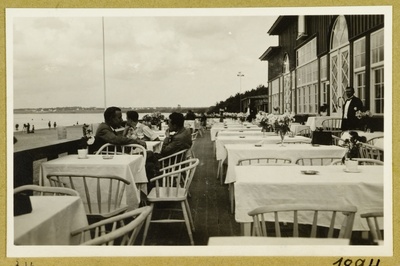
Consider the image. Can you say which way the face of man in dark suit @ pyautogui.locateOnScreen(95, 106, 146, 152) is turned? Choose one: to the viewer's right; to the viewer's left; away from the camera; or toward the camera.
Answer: to the viewer's right

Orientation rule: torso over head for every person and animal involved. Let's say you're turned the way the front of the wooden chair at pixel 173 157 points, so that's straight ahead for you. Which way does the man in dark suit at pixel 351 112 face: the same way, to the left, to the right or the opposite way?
to the left

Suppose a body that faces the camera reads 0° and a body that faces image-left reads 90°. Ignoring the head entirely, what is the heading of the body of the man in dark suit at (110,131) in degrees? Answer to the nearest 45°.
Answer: approximately 270°

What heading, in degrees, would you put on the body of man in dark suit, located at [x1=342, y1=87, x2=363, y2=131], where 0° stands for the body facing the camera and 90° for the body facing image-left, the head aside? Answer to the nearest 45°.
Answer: approximately 45°

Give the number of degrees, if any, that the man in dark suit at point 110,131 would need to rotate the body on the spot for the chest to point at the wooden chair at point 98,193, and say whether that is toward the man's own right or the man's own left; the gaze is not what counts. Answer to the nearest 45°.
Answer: approximately 90° to the man's own right

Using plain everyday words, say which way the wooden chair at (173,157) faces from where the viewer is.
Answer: facing away from the viewer and to the left of the viewer
